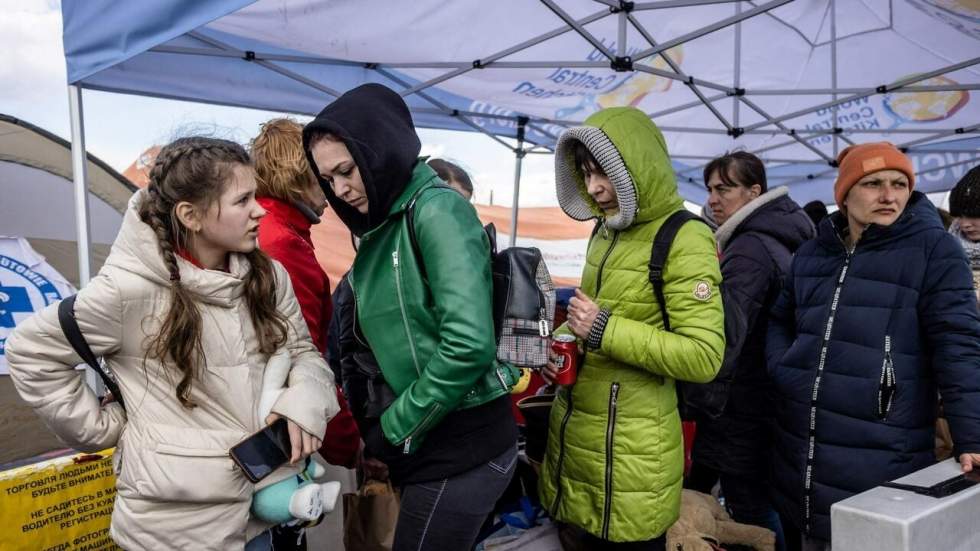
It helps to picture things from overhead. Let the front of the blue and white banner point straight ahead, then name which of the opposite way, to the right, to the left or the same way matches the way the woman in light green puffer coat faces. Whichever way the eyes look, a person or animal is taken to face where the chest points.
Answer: to the right

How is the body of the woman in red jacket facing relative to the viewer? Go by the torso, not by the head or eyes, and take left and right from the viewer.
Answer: facing away from the viewer and to the right of the viewer

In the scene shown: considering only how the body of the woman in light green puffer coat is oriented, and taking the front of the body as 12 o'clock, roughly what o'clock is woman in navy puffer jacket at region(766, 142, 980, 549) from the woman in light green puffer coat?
The woman in navy puffer jacket is roughly at 7 o'clock from the woman in light green puffer coat.

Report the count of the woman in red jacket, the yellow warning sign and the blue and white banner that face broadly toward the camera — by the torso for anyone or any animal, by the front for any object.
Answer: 2

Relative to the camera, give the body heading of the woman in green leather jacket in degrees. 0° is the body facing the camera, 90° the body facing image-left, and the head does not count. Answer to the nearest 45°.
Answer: approximately 45°
